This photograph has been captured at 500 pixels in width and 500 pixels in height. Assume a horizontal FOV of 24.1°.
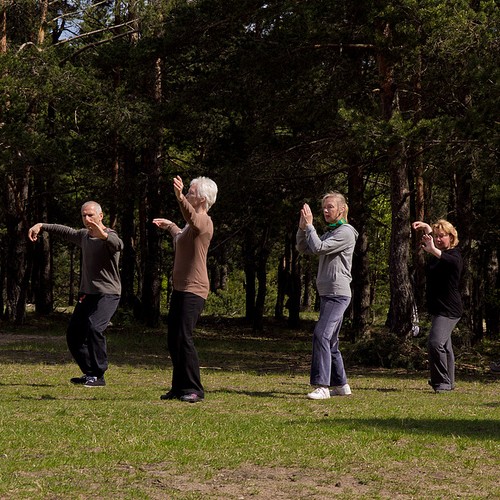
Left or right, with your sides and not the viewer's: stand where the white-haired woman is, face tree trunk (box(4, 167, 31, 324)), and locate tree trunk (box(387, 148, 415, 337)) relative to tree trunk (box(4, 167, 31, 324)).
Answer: right

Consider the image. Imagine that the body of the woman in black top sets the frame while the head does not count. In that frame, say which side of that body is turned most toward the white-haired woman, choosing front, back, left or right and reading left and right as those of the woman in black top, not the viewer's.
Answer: front

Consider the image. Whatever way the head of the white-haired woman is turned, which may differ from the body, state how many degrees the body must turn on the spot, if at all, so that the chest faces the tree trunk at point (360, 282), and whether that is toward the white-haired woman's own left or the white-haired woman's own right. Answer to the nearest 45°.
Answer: approximately 90° to the white-haired woman's own right

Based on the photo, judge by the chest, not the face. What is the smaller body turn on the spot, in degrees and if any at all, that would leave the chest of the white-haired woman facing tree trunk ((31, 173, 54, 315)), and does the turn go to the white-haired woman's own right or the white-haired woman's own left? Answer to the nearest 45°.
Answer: approximately 90° to the white-haired woman's own right

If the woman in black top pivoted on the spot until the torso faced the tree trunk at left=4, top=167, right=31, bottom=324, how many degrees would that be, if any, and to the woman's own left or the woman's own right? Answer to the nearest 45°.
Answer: approximately 90° to the woman's own right

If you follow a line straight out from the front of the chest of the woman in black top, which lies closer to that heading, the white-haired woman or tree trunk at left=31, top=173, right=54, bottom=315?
the white-haired woman

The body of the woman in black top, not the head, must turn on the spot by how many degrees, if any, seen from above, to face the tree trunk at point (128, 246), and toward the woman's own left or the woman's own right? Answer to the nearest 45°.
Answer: approximately 90° to the woman's own right

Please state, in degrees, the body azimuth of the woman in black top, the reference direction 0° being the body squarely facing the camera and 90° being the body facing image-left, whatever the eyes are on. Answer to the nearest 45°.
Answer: approximately 45°

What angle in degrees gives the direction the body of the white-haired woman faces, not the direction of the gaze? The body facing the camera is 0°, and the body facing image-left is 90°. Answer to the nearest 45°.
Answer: approximately 90°

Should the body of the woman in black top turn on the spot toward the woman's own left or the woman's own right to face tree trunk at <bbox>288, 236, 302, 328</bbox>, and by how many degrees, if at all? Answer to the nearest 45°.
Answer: approximately 135° to the woman's own right

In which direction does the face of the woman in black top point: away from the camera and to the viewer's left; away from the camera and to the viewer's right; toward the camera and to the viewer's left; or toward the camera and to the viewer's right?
toward the camera and to the viewer's left

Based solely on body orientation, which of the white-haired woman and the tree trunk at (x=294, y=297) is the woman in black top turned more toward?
the white-haired woman
